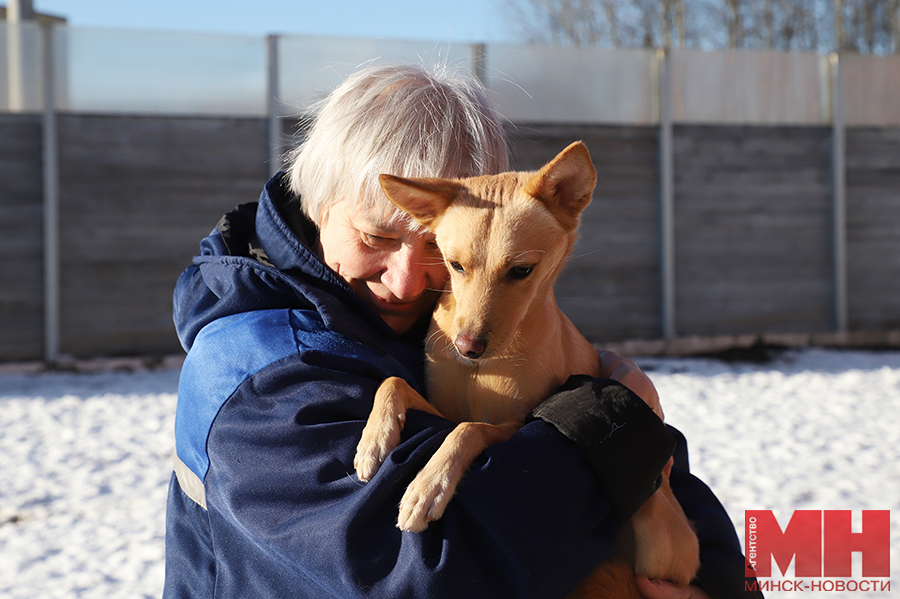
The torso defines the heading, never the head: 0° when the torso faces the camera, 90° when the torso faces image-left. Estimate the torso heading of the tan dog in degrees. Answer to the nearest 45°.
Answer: approximately 45°

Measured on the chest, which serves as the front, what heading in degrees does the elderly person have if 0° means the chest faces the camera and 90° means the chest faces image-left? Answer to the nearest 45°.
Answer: approximately 315°

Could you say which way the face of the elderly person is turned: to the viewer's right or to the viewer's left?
to the viewer's right
